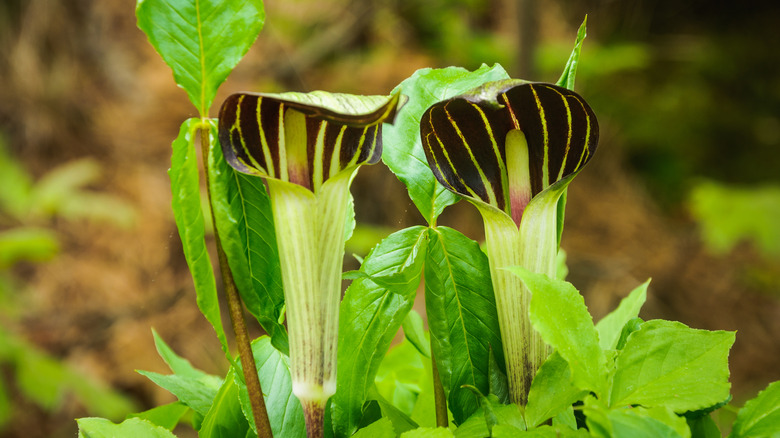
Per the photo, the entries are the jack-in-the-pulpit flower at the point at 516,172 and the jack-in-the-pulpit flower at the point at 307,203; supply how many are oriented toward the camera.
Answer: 2

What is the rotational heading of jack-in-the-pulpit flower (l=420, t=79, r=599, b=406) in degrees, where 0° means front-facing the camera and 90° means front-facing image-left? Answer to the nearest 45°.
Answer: approximately 0°

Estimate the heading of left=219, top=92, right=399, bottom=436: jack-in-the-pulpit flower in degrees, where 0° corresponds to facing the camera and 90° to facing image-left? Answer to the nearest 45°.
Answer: approximately 0°
